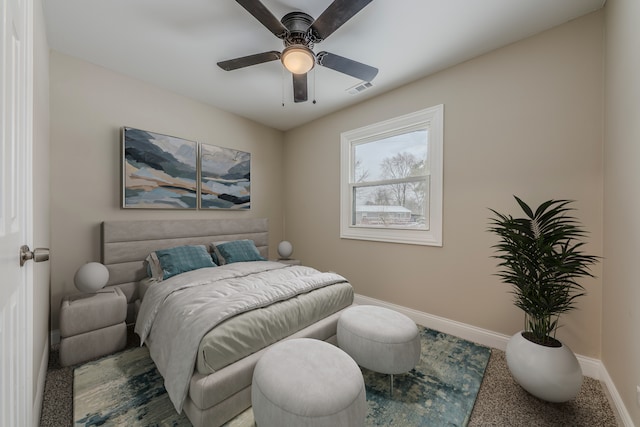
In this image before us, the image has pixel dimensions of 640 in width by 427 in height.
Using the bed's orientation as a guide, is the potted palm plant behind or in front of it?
in front

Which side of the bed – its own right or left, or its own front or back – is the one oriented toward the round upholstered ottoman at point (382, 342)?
front

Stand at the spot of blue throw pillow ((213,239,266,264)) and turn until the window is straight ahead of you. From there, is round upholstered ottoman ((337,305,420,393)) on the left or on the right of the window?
right

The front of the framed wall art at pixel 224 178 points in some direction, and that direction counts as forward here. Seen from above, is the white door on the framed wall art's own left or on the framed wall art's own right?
on the framed wall art's own right

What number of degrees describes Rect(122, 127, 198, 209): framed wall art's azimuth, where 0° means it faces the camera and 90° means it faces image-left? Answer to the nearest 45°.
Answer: approximately 315°

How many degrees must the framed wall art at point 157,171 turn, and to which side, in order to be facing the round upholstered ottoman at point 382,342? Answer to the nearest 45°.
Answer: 0° — it already faces it

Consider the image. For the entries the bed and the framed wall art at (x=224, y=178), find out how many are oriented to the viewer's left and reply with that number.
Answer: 0

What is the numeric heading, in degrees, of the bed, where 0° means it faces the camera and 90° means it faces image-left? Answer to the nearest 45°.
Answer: approximately 315°

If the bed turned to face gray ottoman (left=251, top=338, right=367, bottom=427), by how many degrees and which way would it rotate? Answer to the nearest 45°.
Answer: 0° — it already faces it

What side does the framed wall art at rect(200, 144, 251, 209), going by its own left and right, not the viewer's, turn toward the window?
front

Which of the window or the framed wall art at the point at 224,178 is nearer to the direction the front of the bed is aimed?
the window

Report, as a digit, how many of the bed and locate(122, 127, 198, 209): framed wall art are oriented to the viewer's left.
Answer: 0
